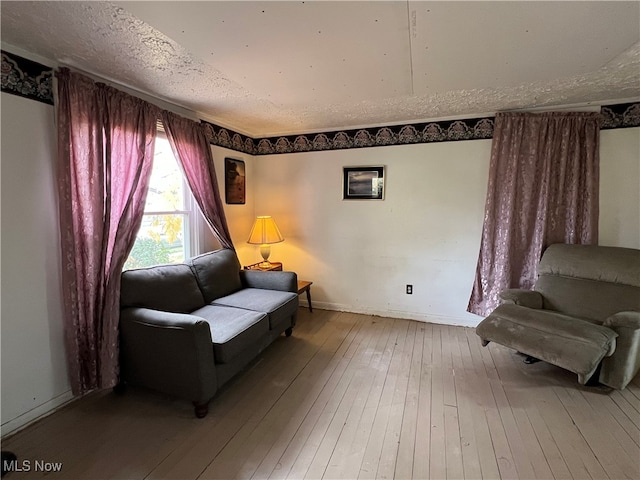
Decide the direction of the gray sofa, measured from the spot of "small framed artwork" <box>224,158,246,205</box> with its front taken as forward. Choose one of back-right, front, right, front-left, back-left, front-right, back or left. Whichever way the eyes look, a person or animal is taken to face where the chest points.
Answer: front-right

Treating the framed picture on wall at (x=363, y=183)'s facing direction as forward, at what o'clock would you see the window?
The window is roughly at 2 o'clock from the framed picture on wall.

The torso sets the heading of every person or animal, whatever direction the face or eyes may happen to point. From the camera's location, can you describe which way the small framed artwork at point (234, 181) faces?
facing the viewer and to the right of the viewer

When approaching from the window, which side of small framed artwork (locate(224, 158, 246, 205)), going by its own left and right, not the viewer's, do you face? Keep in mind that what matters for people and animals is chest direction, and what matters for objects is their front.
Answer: right

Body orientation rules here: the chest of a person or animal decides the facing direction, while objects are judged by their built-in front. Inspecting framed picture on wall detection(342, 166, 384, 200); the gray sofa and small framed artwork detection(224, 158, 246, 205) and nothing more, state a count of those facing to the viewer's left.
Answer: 0

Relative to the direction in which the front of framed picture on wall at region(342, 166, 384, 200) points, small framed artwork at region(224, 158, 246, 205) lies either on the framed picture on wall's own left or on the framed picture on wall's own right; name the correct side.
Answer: on the framed picture on wall's own right

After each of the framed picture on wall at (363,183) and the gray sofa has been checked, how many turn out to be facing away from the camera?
0

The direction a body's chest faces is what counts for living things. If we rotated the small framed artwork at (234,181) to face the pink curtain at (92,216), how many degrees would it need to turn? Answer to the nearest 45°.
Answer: approximately 90° to its right

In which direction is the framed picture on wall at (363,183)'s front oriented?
toward the camera

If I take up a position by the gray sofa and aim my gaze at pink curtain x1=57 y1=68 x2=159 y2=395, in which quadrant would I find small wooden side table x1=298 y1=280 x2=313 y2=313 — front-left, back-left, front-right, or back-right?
back-right

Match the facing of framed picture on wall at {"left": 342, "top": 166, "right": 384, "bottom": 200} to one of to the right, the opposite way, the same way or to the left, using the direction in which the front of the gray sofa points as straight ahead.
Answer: to the right

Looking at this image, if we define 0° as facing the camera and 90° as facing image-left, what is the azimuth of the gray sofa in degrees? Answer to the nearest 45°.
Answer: approximately 315°

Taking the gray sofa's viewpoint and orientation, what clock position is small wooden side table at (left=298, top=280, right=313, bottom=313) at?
The small wooden side table is roughly at 9 o'clock from the gray sofa.

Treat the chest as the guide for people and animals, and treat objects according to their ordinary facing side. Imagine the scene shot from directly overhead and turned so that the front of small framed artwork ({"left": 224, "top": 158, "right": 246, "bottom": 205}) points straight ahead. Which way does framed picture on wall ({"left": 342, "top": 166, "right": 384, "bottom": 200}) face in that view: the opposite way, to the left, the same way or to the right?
to the right

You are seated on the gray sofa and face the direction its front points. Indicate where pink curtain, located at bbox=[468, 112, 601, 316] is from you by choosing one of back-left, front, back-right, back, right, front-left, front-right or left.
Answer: front-left
